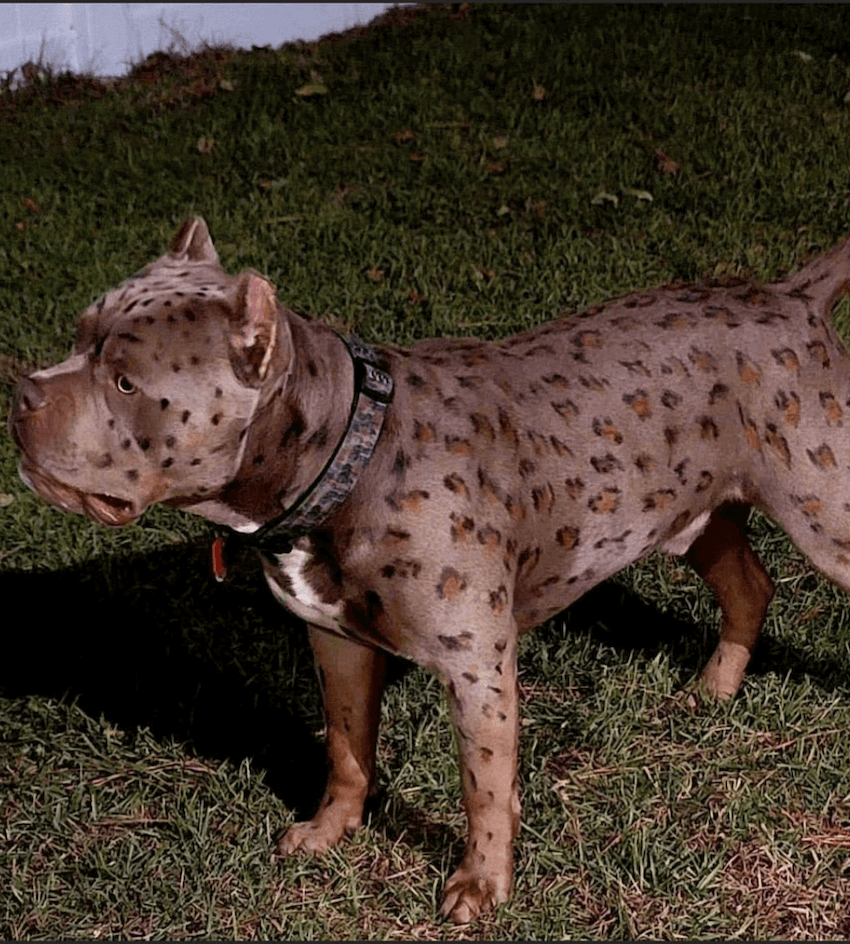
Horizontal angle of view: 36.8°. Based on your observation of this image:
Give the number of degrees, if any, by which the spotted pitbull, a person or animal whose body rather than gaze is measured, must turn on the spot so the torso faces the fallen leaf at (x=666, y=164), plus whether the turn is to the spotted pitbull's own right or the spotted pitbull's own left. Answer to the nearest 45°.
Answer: approximately 135° to the spotted pitbull's own right

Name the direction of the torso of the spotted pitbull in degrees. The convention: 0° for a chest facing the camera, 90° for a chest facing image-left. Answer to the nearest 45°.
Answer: approximately 45°
